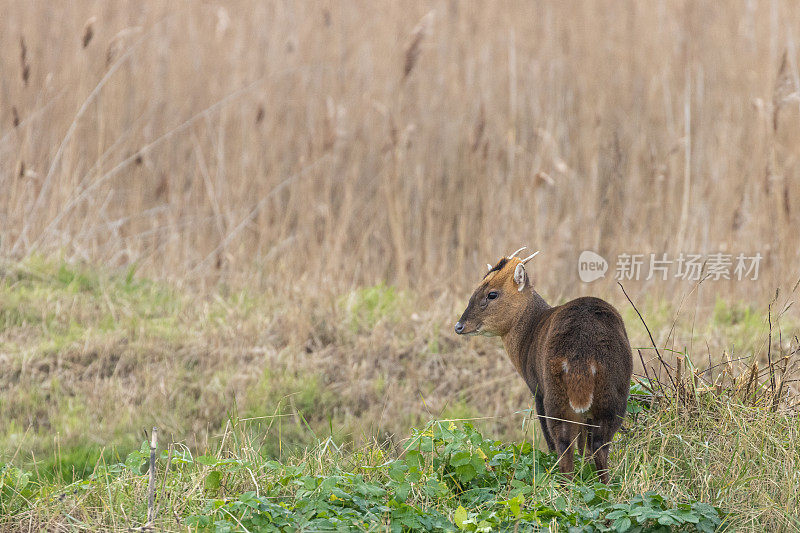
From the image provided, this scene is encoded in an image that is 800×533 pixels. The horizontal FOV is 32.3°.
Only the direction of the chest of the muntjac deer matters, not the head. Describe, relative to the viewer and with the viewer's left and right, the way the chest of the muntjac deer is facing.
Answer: facing away from the viewer and to the left of the viewer
